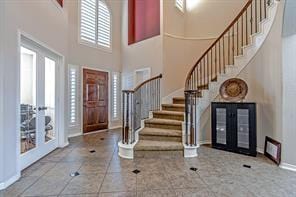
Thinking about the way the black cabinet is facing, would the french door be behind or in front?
in front

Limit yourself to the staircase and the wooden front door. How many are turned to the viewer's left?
0

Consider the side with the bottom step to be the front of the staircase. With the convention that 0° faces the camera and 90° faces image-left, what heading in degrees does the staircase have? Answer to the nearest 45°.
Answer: approximately 0°

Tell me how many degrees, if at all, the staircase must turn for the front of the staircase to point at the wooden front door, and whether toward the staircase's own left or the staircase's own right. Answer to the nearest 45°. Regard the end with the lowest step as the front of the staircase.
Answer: approximately 135° to the staircase's own right

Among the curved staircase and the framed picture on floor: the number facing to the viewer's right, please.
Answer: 0

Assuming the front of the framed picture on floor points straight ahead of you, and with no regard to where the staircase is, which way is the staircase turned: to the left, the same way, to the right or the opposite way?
to the left

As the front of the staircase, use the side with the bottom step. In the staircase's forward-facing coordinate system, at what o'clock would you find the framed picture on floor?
The framed picture on floor is roughly at 10 o'clock from the staircase.

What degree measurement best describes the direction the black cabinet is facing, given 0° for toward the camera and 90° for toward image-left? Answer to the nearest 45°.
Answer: approximately 45°

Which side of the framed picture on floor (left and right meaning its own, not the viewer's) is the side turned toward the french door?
front

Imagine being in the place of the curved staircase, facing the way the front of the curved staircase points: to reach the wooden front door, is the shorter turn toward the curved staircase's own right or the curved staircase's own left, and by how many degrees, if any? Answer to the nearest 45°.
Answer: approximately 135° to the curved staircase's own right

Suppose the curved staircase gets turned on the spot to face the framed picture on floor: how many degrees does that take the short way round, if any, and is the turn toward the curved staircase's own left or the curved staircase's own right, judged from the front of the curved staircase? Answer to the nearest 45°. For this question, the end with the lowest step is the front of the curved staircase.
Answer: approximately 45° to the curved staircase's own left

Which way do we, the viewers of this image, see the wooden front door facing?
facing the viewer and to the right of the viewer
